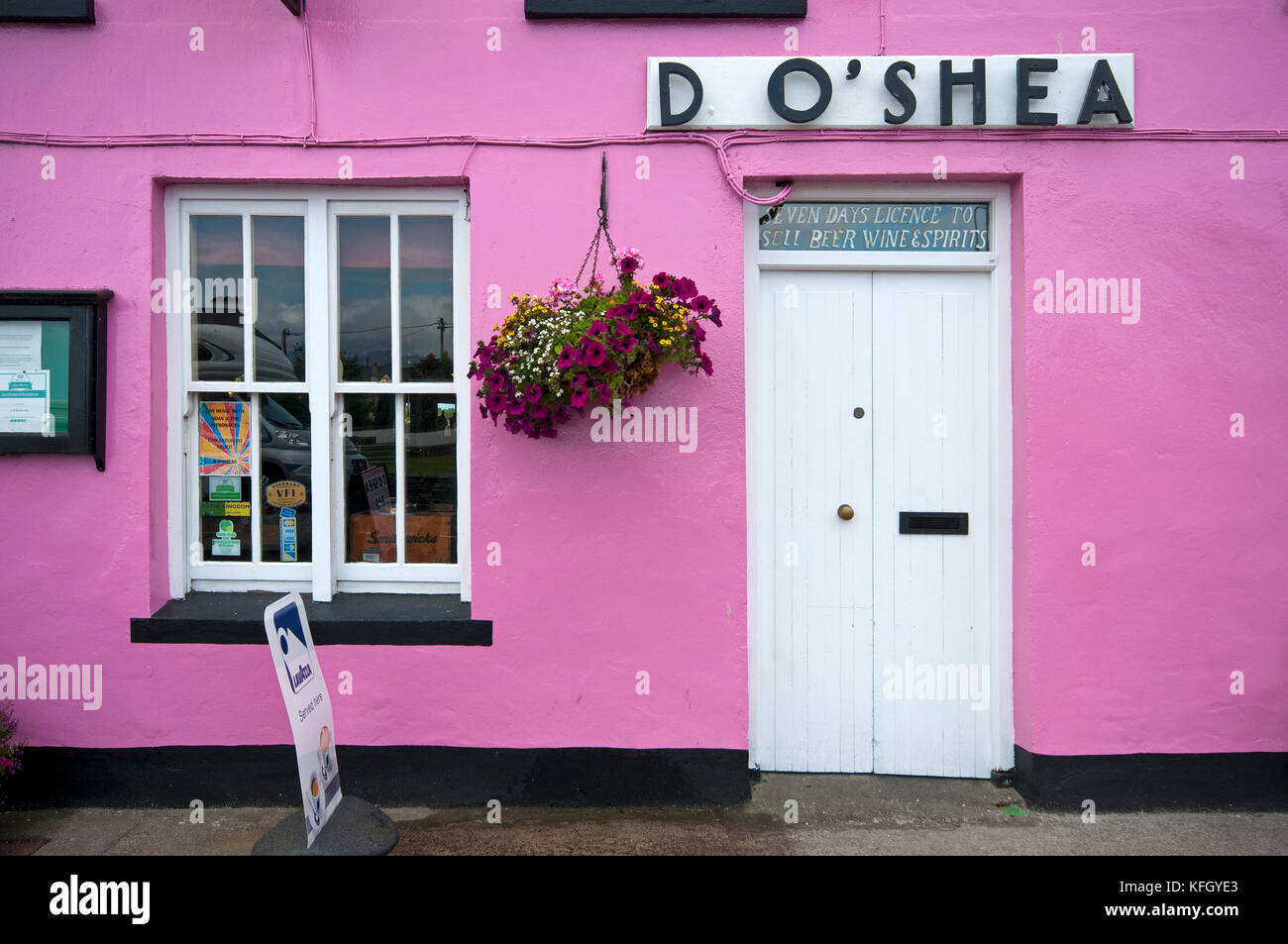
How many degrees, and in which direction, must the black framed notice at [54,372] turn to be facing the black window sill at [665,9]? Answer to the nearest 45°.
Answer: approximately 45° to its left

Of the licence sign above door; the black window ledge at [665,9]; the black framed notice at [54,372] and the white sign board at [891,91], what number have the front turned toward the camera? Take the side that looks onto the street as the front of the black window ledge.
4

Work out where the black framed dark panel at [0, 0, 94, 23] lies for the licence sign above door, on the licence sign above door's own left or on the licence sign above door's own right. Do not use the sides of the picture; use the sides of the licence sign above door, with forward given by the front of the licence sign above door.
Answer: on the licence sign above door's own right

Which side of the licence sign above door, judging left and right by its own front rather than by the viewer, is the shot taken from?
front

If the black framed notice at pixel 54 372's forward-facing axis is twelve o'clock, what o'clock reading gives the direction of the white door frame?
The white door frame is roughly at 10 o'clock from the black framed notice.

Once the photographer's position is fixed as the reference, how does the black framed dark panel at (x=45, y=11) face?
facing the viewer

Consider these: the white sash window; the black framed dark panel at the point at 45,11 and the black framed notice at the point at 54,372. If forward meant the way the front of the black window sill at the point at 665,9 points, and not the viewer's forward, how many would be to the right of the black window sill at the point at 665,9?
3

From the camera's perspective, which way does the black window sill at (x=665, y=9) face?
toward the camera

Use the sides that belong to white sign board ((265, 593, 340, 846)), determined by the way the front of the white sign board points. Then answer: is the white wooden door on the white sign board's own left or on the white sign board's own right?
on the white sign board's own left

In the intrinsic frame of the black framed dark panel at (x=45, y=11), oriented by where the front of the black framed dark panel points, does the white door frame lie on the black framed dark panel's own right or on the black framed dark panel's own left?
on the black framed dark panel's own left

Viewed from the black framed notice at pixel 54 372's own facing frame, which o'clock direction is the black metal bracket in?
The black metal bracket is roughly at 10 o'clock from the black framed notice.
